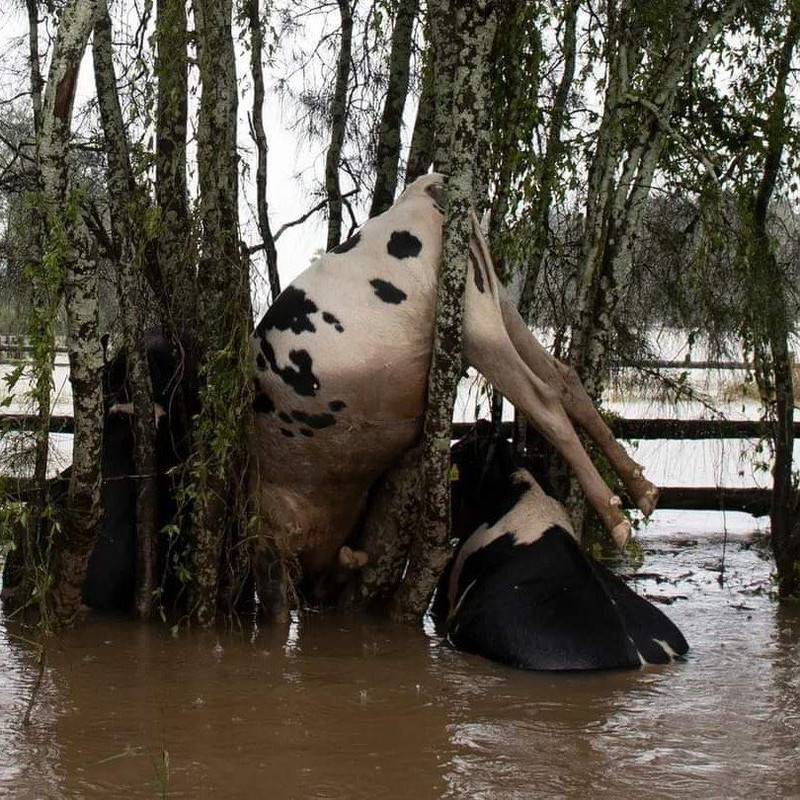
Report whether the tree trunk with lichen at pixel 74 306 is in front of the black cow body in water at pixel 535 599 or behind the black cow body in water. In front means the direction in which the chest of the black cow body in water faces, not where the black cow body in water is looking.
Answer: in front

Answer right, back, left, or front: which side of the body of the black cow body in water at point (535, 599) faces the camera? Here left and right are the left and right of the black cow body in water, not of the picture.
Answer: left

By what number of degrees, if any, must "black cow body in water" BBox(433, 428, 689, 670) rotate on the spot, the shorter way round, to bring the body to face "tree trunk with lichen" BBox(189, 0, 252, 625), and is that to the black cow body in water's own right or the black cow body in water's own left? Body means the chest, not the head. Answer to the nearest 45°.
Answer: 0° — it already faces it

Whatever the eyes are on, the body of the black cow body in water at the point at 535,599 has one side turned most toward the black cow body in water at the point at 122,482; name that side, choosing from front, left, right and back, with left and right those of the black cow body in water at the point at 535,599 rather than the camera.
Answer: front
